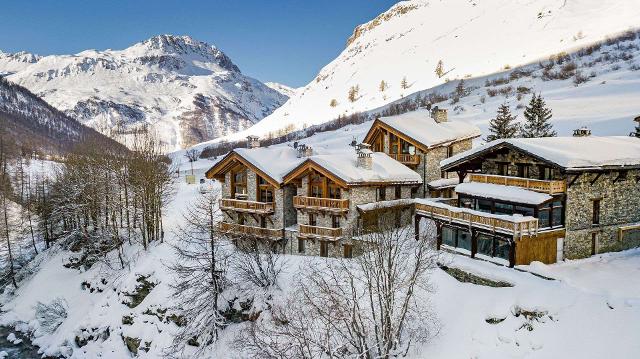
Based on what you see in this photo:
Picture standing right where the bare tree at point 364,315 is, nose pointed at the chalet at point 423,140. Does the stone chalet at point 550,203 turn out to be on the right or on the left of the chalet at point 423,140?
right

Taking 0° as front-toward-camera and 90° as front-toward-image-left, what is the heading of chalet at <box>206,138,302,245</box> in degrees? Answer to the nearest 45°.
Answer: approximately 45°

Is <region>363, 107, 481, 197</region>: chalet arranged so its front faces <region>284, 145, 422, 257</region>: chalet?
yes

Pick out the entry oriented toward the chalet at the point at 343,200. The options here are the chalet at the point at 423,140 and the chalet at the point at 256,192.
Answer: the chalet at the point at 423,140

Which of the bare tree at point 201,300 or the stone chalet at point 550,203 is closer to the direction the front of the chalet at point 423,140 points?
the bare tree

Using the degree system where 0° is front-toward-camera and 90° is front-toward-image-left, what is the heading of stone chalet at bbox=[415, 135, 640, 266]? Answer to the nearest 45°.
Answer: approximately 45°

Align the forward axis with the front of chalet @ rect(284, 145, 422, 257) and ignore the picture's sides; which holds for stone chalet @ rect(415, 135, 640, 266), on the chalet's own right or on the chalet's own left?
on the chalet's own left

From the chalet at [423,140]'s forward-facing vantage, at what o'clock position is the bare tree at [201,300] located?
The bare tree is roughly at 12 o'clock from the chalet.

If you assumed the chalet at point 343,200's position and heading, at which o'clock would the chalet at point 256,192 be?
the chalet at point 256,192 is roughly at 2 o'clock from the chalet at point 343,200.
